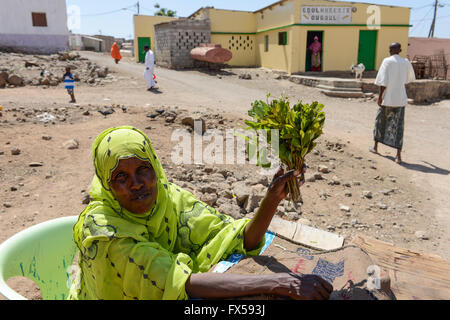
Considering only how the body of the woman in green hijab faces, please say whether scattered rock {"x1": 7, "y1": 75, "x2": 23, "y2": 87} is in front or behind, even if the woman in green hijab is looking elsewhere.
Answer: behind

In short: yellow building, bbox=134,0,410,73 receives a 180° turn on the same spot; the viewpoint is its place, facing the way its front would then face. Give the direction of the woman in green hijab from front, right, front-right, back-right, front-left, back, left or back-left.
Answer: back

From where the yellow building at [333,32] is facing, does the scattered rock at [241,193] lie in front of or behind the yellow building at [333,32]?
in front

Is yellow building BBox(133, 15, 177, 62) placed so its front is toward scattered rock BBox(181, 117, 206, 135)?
yes

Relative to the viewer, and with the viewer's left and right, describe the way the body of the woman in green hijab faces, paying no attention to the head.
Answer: facing the viewer and to the right of the viewer

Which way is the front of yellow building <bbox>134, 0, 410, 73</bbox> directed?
toward the camera

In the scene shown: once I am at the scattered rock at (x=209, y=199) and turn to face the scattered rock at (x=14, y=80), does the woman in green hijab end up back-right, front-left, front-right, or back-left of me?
back-left

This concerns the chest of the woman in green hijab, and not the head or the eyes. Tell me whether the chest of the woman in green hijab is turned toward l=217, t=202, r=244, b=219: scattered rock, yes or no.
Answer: no

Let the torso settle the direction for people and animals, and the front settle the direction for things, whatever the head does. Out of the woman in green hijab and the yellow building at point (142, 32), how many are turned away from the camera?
0

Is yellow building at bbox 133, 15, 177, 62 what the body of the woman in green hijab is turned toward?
no

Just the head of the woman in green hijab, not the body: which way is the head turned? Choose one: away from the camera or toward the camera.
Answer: toward the camera

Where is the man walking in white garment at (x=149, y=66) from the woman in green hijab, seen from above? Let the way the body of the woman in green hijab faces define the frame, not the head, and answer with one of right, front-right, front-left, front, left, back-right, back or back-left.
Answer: back-left

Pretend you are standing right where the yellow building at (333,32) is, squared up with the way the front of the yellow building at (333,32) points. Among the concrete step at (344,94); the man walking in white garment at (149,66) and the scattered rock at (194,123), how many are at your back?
0

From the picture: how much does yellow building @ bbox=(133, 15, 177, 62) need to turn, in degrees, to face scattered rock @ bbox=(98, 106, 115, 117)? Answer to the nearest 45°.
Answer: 0° — it already faces it

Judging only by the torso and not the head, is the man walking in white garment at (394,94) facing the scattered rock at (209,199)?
no

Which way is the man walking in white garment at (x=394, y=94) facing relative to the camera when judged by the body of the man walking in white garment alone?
away from the camera
